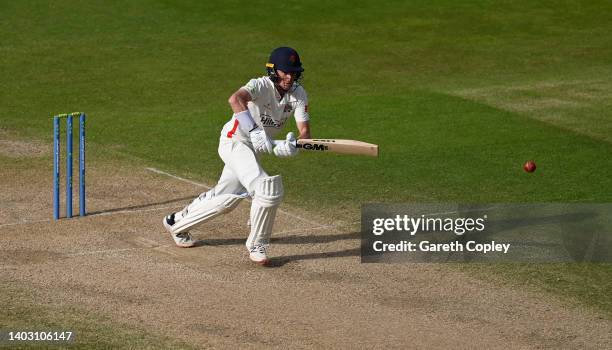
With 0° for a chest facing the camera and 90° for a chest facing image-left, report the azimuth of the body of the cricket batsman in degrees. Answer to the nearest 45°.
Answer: approximately 315°

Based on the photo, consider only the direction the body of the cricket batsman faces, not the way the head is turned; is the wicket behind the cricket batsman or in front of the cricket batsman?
behind
